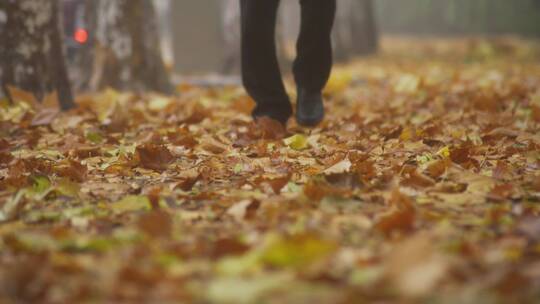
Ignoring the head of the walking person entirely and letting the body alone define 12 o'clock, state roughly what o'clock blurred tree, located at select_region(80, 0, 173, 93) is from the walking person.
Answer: The blurred tree is roughly at 5 o'clock from the walking person.

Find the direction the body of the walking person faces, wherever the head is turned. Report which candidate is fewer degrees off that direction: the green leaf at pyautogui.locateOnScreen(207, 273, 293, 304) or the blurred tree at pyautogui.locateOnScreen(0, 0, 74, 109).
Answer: the green leaf

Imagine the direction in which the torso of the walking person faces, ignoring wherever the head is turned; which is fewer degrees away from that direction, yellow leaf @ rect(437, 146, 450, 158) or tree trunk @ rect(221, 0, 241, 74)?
the yellow leaf

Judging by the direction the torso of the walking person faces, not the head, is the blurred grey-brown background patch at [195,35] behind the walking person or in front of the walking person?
behind

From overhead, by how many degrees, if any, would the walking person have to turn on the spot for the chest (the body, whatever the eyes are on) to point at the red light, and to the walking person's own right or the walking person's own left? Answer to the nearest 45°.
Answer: approximately 135° to the walking person's own right

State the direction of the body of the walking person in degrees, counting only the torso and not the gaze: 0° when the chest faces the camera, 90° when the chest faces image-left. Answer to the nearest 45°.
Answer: approximately 0°

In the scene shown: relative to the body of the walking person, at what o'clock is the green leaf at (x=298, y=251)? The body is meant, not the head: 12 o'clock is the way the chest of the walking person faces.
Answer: The green leaf is roughly at 12 o'clock from the walking person.

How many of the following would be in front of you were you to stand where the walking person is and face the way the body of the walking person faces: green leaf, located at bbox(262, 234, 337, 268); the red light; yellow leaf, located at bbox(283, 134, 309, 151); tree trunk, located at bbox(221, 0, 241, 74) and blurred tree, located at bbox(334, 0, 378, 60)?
2

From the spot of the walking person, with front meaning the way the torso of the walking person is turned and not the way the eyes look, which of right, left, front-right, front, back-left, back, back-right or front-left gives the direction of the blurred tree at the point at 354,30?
back

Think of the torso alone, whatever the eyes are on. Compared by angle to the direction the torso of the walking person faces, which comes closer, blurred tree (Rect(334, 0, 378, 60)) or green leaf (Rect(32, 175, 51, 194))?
the green leaf

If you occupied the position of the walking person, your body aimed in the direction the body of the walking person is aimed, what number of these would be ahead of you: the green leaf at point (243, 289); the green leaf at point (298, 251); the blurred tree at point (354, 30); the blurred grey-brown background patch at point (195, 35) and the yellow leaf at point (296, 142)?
3

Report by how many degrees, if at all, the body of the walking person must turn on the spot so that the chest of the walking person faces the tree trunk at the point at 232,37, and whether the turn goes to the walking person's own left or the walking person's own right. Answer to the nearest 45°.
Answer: approximately 180°
